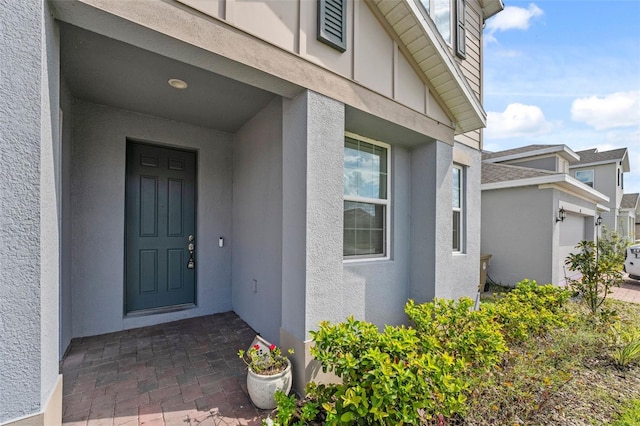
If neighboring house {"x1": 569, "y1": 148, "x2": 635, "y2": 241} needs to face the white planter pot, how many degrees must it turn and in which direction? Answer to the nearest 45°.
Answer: approximately 90° to its right

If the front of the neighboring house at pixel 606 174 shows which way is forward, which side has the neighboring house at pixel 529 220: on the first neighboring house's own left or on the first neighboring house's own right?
on the first neighboring house's own right

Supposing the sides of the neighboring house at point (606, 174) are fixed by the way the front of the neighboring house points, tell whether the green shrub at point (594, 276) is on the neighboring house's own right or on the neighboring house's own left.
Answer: on the neighboring house's own right

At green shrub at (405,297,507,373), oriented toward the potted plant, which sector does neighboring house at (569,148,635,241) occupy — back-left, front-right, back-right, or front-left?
back-right

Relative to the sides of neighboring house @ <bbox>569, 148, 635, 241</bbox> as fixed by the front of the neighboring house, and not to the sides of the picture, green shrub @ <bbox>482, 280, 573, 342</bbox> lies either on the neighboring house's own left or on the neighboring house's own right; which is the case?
on the neighboring house's own right

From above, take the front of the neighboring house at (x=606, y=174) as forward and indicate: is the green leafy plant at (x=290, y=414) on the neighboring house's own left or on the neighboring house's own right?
on the neighboring house's own right

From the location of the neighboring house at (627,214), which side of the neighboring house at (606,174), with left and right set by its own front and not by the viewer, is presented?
left

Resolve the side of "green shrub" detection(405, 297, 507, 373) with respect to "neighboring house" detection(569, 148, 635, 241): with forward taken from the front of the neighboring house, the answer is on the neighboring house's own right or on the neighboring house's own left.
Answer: on the neighboring house's own right
